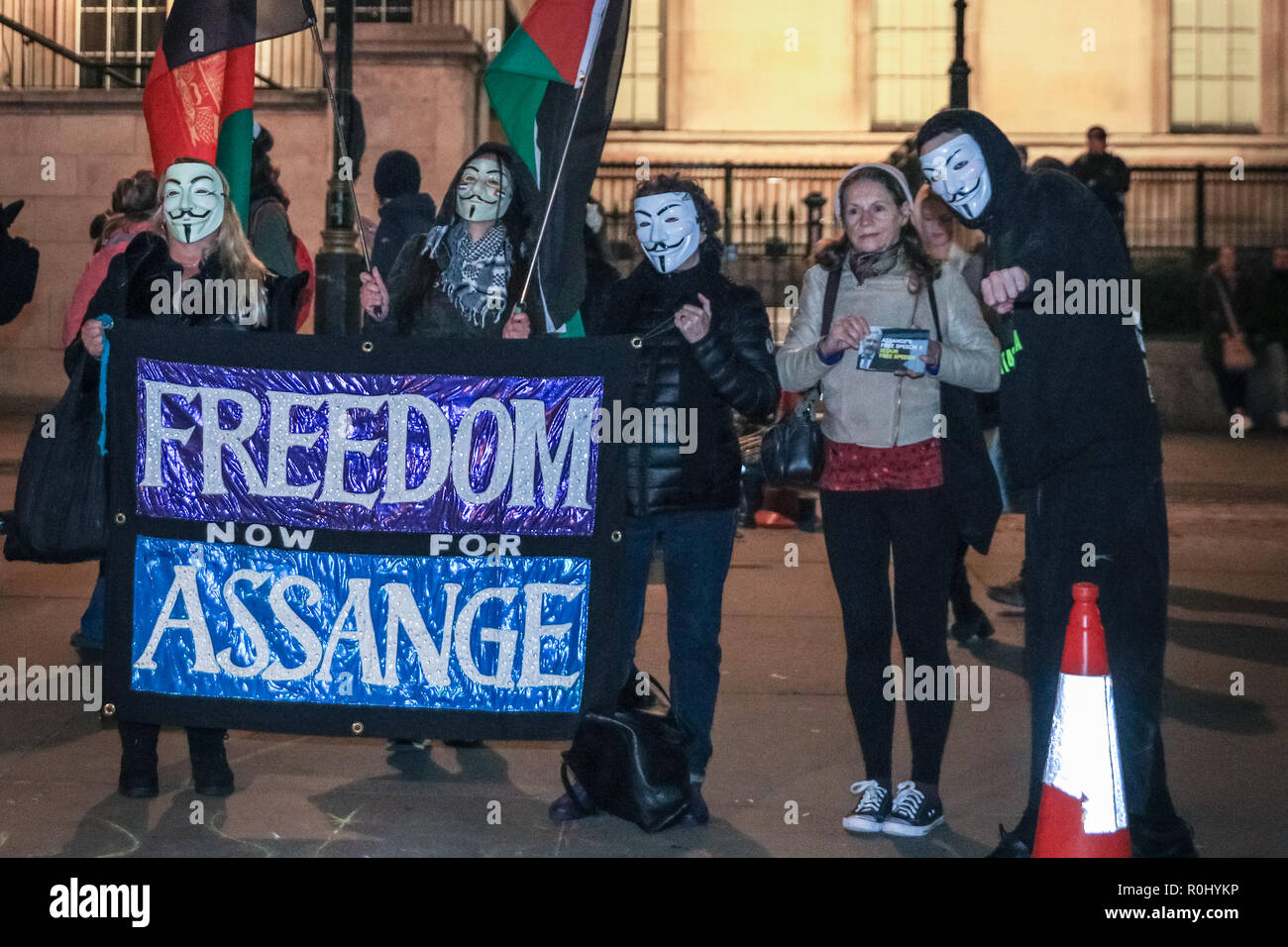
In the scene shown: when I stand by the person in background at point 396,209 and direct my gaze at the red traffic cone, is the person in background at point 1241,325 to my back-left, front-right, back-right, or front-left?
back-left

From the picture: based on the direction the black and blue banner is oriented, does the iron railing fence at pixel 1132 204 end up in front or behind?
behind

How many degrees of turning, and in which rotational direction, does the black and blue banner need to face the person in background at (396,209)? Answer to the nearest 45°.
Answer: approximately 180°

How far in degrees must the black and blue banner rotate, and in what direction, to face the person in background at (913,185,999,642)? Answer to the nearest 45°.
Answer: approximately 135° to its left

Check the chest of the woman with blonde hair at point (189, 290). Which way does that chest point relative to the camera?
toward the camera

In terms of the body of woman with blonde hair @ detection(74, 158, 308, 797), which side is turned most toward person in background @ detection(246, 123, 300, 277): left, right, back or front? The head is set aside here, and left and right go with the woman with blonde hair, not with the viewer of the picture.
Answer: back

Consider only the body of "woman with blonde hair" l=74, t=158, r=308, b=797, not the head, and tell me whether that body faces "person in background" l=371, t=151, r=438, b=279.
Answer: no

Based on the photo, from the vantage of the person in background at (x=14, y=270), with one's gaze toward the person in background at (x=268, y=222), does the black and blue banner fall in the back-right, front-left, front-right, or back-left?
front-right

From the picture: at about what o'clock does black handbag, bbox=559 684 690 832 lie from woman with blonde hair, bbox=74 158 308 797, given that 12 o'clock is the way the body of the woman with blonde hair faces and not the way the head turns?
The black handbag is roughly at 10 o'clock from the woman with blonde hair.

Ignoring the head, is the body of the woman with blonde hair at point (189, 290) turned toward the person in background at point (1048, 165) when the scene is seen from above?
no

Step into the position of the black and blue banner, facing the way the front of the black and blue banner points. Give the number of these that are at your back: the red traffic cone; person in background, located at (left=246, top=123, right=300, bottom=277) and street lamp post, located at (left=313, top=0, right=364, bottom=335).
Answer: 2

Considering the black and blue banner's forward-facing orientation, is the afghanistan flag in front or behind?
behind

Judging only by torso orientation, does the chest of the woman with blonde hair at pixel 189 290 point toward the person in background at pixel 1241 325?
no

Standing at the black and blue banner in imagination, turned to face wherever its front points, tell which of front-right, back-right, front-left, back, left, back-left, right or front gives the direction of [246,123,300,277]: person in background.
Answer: back

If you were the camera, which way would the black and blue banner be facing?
facing the viewer

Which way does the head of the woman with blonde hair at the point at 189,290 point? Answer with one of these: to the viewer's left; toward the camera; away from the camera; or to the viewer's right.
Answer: toward the camera

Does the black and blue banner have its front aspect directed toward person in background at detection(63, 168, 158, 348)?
no
